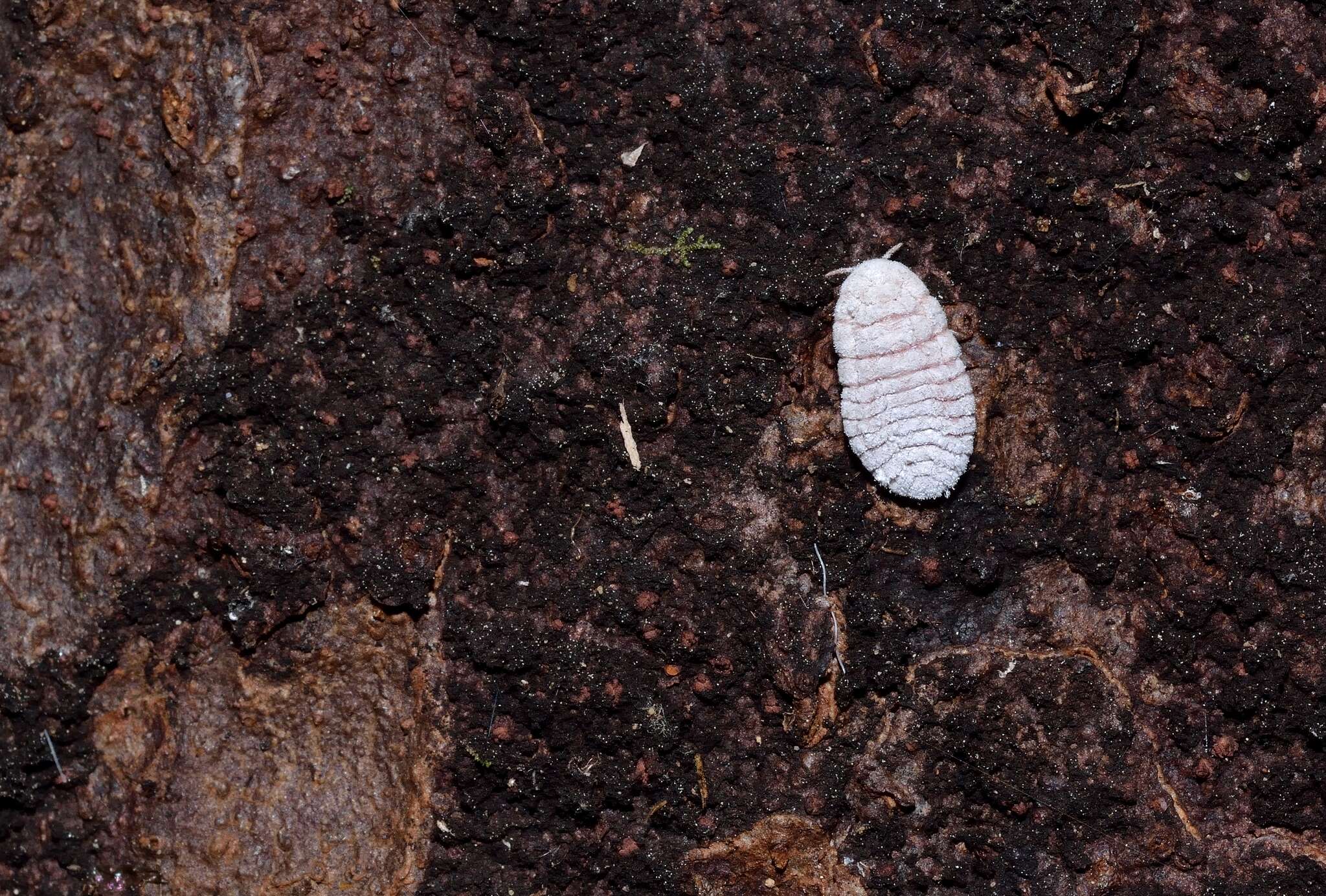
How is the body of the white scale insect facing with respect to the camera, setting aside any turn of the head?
away from the camera
